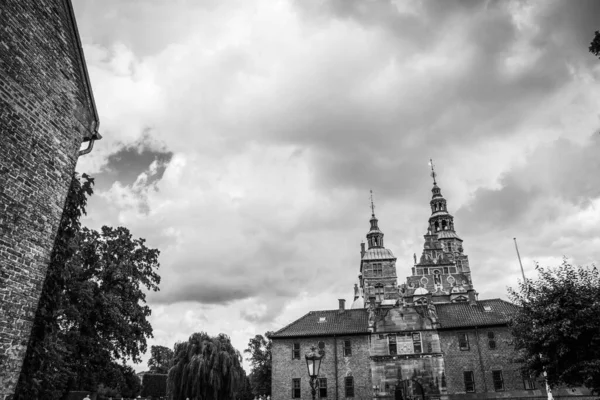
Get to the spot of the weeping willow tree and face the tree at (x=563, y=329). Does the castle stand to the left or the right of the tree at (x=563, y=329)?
left

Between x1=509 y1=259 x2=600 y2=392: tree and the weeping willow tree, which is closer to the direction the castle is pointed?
the tree

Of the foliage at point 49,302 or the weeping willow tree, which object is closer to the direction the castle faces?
the foliage

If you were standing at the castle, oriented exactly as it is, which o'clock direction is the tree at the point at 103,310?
The tree is roughly at 1 o'clock from the castle.

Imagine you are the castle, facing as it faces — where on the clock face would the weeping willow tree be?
The weeping willow tree is roughly at 2 o'clock from the castle.

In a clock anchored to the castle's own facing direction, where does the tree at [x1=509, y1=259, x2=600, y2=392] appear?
The tree is roughly at 11 o'clock from the castle.

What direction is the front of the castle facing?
toward the camera

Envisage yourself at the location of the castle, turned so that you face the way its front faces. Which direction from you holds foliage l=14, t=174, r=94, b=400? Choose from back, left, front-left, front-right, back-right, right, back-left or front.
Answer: front
